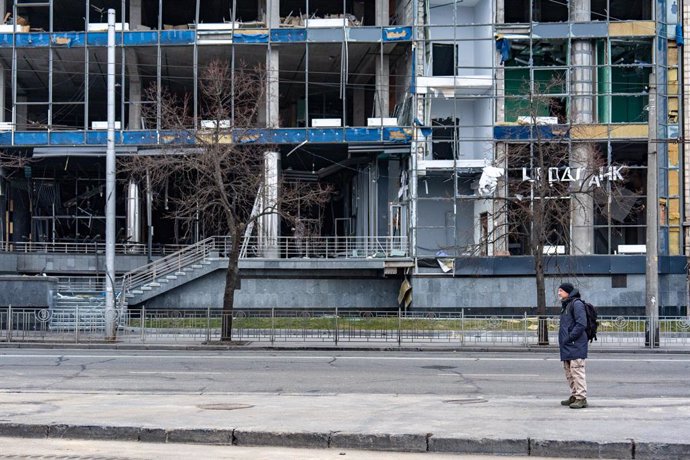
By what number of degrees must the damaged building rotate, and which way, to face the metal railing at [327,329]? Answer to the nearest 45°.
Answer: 0° — it already faces it

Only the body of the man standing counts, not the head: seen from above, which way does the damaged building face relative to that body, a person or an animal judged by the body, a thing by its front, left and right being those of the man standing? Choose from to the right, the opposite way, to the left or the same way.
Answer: to the left

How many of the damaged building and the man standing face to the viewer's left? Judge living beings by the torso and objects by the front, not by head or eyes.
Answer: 1

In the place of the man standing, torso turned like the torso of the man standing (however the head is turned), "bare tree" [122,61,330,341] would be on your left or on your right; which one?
on your right

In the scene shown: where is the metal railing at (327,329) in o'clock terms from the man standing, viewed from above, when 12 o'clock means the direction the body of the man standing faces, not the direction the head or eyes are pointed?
The metal railing is roughly at 2 o'clock from the man standing.

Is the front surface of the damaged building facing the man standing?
yes

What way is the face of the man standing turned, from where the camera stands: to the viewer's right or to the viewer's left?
to the viewer's left

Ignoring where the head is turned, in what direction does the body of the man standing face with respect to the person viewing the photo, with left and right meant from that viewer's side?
facing to the left of the viewer
